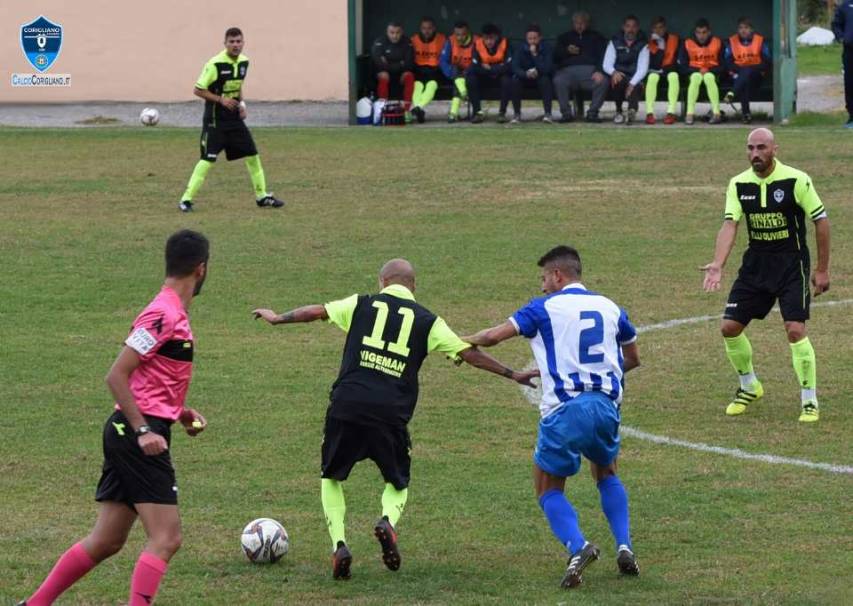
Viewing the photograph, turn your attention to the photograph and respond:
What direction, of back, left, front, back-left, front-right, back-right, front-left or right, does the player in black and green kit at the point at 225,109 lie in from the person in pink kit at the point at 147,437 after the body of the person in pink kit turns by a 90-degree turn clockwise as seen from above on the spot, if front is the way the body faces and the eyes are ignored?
back

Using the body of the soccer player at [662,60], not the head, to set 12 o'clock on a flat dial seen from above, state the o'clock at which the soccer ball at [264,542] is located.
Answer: The soccer ball is roughly at 12 o'clock from the soccer player.

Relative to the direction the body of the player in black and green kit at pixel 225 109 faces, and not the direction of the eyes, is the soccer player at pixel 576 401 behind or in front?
in front

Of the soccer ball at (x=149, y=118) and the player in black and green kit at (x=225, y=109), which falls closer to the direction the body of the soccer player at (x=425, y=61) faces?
the player in black and green kit

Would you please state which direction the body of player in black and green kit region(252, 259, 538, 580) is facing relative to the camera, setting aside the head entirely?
away from the camera

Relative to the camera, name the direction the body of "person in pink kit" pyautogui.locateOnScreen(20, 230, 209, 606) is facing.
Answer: to the viewer's right

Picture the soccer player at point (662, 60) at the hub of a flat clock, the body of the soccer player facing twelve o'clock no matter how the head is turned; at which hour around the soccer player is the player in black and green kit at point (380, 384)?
The player in black and green kit is roughly at 12 o'clock from the soccer player.

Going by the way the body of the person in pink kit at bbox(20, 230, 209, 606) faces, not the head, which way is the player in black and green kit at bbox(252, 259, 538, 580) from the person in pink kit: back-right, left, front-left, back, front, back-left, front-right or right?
front-left

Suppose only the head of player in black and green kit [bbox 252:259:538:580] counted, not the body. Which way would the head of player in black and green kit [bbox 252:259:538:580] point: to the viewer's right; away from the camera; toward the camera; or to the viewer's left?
away from the camera

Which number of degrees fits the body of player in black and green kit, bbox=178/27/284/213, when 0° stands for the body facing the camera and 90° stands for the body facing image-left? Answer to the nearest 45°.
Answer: approximately 315°

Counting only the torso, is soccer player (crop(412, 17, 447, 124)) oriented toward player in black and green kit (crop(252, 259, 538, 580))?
yes
